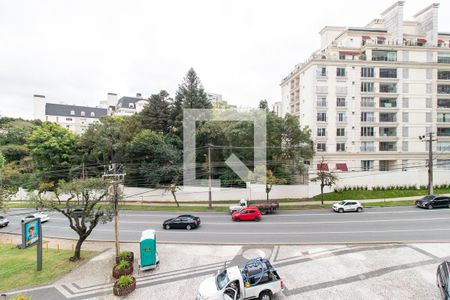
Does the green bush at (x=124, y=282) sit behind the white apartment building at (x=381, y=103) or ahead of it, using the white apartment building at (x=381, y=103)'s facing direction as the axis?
ahead

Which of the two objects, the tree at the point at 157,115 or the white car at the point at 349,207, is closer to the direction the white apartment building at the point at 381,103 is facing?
the white car

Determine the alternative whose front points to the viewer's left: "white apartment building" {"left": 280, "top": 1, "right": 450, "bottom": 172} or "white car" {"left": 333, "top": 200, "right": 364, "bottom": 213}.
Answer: the white car

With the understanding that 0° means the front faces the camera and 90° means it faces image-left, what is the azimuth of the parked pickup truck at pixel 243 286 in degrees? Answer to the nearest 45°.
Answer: approximately 45°

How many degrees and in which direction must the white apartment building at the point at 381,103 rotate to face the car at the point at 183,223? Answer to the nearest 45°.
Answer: approximately 45° to its right

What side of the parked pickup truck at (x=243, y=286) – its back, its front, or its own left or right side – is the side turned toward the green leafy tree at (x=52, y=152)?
right

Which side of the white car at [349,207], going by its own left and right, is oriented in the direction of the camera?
left

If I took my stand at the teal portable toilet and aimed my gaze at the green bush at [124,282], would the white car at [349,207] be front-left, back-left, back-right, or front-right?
back-left

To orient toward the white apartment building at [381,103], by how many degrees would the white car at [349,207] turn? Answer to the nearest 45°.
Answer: approximately 90° to its right

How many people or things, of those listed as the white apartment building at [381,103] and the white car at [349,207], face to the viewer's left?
1

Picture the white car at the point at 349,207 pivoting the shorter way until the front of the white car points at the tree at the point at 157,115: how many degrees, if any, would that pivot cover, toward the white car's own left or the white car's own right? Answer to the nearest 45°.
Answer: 0° — it already faces it

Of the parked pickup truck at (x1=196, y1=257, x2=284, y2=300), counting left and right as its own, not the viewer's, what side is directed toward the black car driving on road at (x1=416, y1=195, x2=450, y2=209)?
back

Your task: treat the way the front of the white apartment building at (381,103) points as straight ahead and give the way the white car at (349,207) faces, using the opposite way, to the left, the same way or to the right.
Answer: to the right

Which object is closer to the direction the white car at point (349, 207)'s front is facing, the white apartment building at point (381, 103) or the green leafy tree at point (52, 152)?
the green leafy tree
